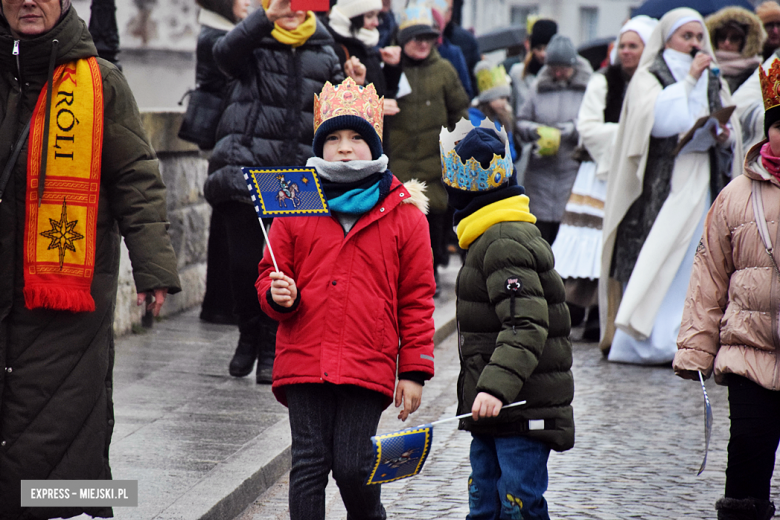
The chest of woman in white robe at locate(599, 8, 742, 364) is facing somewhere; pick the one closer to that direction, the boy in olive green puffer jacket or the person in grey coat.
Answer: the boy in olive green puffer jacket

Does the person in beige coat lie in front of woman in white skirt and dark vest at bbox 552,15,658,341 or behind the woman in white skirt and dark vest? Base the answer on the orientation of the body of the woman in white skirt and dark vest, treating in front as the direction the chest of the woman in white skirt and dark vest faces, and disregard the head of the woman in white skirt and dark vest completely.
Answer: in front

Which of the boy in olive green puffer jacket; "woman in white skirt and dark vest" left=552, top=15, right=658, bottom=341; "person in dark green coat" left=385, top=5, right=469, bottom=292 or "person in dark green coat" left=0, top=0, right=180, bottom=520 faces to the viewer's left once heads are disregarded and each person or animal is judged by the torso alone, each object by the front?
the boy in olive green puffer jacket

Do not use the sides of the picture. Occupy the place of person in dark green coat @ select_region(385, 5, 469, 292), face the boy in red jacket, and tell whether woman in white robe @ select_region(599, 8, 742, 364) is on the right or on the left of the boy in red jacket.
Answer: left

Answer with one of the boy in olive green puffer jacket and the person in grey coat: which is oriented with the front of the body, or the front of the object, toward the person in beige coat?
the person in grey coat

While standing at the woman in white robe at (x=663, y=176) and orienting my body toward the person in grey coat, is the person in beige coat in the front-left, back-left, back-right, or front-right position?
back-left

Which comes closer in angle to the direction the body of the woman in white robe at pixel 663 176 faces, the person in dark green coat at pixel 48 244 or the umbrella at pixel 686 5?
the person in dark green coat

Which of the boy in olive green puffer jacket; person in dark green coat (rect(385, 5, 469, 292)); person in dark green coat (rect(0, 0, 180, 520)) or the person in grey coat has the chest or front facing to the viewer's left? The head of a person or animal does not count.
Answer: the boy in olive green puffer jacket

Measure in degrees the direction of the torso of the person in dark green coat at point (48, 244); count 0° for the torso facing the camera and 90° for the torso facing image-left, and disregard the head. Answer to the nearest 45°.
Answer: approximately 0°
